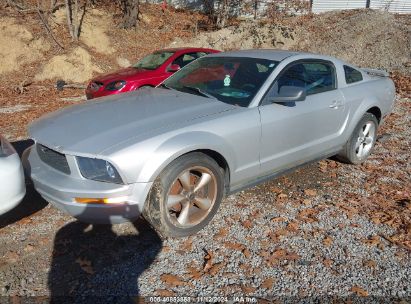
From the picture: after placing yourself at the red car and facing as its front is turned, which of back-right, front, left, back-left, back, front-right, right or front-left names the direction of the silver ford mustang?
front-left

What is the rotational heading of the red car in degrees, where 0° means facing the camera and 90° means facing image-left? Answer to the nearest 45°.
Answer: approximately 45°

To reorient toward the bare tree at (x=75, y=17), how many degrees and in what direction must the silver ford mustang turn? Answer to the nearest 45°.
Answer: approximately 135° to its right

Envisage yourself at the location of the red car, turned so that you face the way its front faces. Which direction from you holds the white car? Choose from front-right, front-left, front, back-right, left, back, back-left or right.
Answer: front-left

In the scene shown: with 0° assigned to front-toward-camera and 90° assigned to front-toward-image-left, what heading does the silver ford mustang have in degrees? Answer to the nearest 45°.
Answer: approximately 45°

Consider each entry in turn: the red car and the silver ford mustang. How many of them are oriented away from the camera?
0

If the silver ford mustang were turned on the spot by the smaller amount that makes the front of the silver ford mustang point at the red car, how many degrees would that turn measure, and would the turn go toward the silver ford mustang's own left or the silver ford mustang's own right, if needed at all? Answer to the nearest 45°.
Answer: approximately 135° to the silver ford mustang's own right

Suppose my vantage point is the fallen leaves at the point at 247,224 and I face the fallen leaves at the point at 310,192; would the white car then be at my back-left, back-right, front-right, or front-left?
back-left

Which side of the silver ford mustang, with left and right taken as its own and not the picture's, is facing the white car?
front

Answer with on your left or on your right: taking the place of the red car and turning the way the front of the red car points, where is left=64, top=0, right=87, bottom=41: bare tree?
on your right
